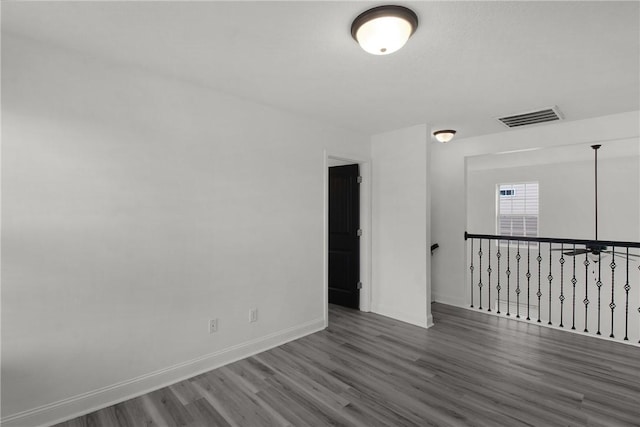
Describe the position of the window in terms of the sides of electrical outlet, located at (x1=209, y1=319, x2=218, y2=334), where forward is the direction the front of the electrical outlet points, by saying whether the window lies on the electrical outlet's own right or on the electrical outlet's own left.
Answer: on the electrical outlet's own left

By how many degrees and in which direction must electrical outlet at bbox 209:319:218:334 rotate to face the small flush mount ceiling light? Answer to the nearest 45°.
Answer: approximately 90° to its left

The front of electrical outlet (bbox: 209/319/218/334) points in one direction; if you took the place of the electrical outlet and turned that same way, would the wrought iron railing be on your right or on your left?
on your left

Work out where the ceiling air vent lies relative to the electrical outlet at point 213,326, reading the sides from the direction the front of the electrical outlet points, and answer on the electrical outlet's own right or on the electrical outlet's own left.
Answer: on the electrical outlet's own left
